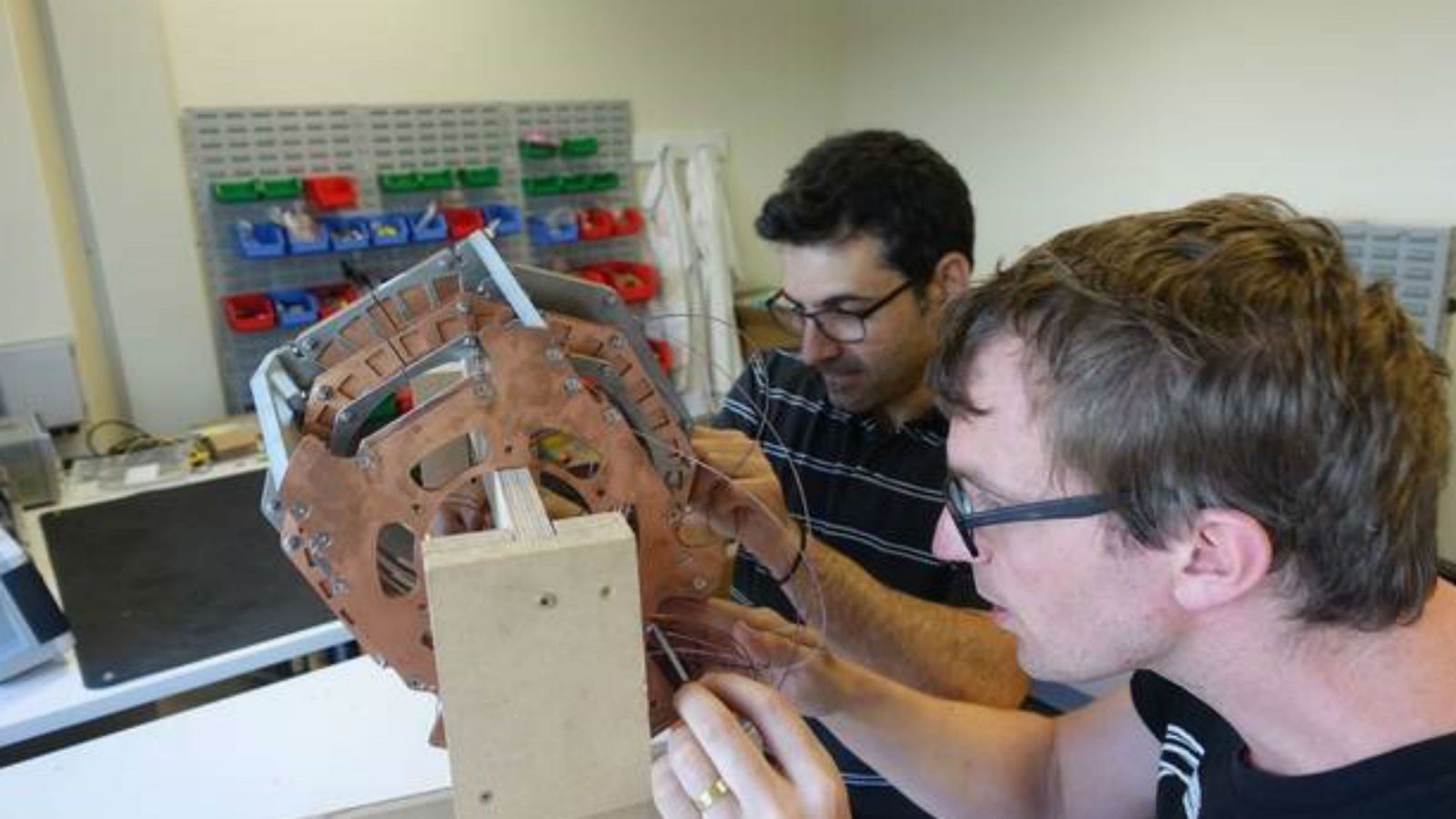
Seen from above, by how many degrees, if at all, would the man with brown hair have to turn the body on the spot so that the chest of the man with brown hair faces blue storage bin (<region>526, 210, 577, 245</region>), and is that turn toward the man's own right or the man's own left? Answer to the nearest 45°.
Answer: approximately 45° to the man's own right

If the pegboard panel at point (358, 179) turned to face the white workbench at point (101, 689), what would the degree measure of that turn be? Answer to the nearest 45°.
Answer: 0° — it already faces it

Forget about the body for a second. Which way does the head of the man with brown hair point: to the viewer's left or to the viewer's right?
to the viewer's left

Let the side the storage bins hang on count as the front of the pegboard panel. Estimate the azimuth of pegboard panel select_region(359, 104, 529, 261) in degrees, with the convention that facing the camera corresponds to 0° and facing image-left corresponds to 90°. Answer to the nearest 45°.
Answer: approximately 0°

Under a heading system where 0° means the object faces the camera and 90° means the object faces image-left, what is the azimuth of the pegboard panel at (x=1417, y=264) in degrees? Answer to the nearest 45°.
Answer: approximately 45°

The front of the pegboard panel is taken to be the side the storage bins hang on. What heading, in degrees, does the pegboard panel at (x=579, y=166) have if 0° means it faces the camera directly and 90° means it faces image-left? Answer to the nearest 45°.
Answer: approximately 0°

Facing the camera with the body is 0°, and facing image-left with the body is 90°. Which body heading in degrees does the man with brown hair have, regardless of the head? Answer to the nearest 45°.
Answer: approximately 90°

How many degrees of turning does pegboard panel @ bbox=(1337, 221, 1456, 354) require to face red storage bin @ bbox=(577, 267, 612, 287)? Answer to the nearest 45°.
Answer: approximately 45° to its right

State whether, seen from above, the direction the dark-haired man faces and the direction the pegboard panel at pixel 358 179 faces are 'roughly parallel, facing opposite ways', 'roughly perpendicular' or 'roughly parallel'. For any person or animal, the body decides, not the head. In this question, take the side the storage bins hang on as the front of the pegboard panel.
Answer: roughly perpendicular

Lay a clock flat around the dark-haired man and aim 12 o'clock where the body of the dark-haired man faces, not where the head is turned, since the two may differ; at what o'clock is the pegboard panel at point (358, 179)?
The pegboard panel is roughly at 3 o'clock from the dark-haired man.
